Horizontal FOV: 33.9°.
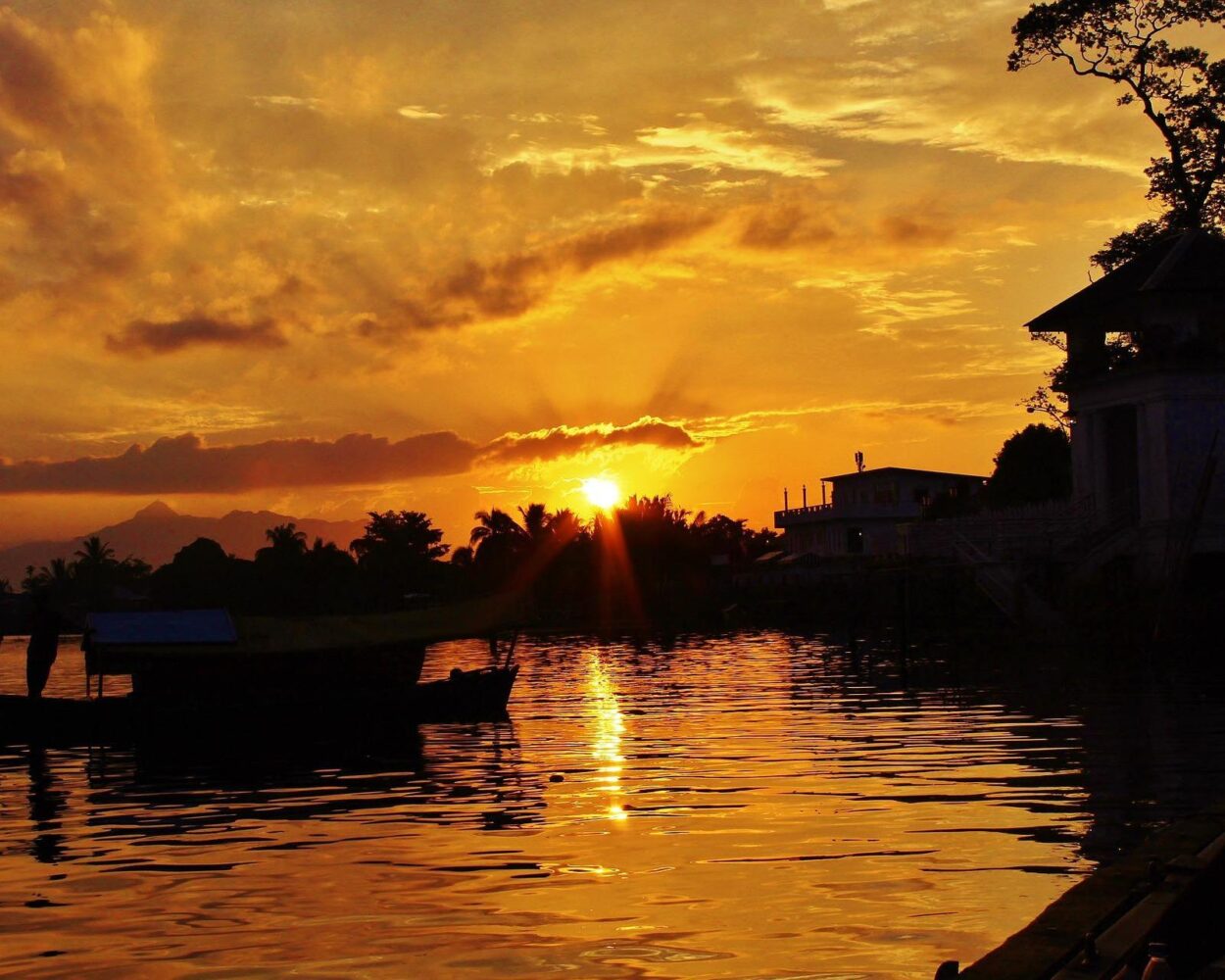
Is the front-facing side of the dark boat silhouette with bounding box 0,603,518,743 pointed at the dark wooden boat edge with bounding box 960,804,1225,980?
no
